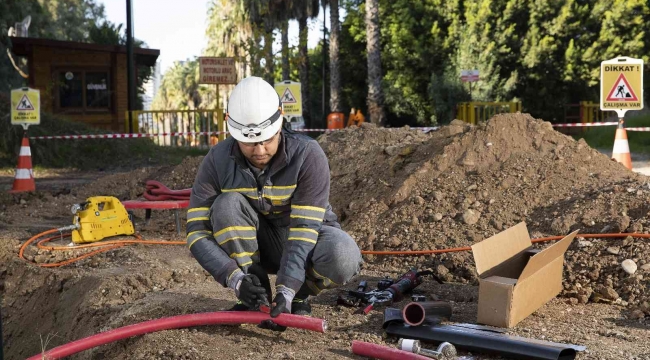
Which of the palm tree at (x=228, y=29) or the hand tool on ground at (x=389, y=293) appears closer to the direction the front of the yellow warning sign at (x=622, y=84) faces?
the hand tool on ground

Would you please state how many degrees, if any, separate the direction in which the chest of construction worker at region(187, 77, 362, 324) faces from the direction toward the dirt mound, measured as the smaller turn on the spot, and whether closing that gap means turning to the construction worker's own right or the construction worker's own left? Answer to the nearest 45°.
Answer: approximately 135° to the construction worker's own left

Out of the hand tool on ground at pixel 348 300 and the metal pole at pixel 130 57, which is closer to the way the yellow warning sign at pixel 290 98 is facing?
the hand tool on ground

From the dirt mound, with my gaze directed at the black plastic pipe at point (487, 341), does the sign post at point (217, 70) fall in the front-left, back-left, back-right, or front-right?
back-right

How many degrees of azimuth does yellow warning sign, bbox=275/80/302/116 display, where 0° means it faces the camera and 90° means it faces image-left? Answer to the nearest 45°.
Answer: approximately 0°
